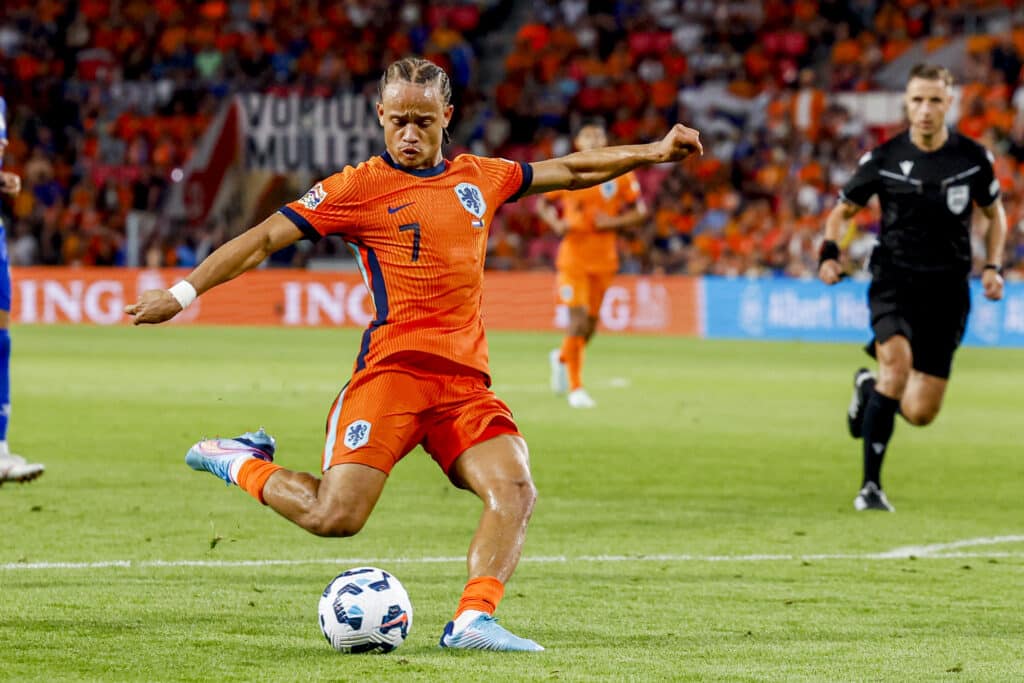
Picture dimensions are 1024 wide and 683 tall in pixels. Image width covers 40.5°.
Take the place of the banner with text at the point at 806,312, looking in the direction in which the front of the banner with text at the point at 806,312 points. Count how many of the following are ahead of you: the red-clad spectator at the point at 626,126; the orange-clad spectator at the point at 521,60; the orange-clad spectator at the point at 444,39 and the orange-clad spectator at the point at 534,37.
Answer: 0

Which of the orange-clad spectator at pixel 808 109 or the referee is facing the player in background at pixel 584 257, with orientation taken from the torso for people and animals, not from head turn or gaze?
the orange-clad spectator

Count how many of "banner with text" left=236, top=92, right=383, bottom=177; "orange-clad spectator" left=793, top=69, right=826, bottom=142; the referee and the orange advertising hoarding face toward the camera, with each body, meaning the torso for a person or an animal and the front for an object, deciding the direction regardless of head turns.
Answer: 4

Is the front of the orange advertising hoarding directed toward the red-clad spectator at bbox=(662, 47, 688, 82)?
no

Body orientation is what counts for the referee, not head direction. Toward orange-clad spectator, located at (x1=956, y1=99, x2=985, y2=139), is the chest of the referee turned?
no

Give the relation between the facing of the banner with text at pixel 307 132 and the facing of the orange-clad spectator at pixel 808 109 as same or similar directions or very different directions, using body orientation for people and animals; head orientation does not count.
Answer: same or similar directions

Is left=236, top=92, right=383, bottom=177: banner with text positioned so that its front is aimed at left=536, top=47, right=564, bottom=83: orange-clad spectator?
no

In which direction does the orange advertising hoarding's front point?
toward the camera

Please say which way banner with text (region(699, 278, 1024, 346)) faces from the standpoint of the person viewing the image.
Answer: facing the viewer

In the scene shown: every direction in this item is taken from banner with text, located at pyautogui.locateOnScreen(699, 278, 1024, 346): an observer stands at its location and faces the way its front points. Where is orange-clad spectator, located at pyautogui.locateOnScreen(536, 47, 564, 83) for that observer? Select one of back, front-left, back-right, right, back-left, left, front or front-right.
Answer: back-right

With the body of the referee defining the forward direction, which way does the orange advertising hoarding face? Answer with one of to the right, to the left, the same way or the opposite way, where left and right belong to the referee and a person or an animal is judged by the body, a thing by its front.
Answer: the same way

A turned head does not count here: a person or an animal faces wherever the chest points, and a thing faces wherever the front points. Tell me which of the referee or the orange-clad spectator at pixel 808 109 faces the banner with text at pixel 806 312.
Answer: the orange-clad spectator

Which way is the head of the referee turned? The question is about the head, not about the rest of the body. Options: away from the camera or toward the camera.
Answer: toward the camera

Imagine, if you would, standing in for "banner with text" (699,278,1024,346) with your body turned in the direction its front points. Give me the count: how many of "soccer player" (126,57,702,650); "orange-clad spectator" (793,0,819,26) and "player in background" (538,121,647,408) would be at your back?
1

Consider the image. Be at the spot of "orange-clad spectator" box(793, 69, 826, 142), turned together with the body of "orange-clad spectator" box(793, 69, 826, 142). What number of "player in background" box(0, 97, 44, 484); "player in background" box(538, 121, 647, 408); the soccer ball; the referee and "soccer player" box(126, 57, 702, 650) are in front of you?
5

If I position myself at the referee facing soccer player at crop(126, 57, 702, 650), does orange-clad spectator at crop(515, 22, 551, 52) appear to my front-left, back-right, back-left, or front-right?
back-right

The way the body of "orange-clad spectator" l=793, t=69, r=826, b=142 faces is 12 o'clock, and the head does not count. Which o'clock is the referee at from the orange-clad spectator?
The referee is roughly at 12 o'clock from the orange-clad spectator.
